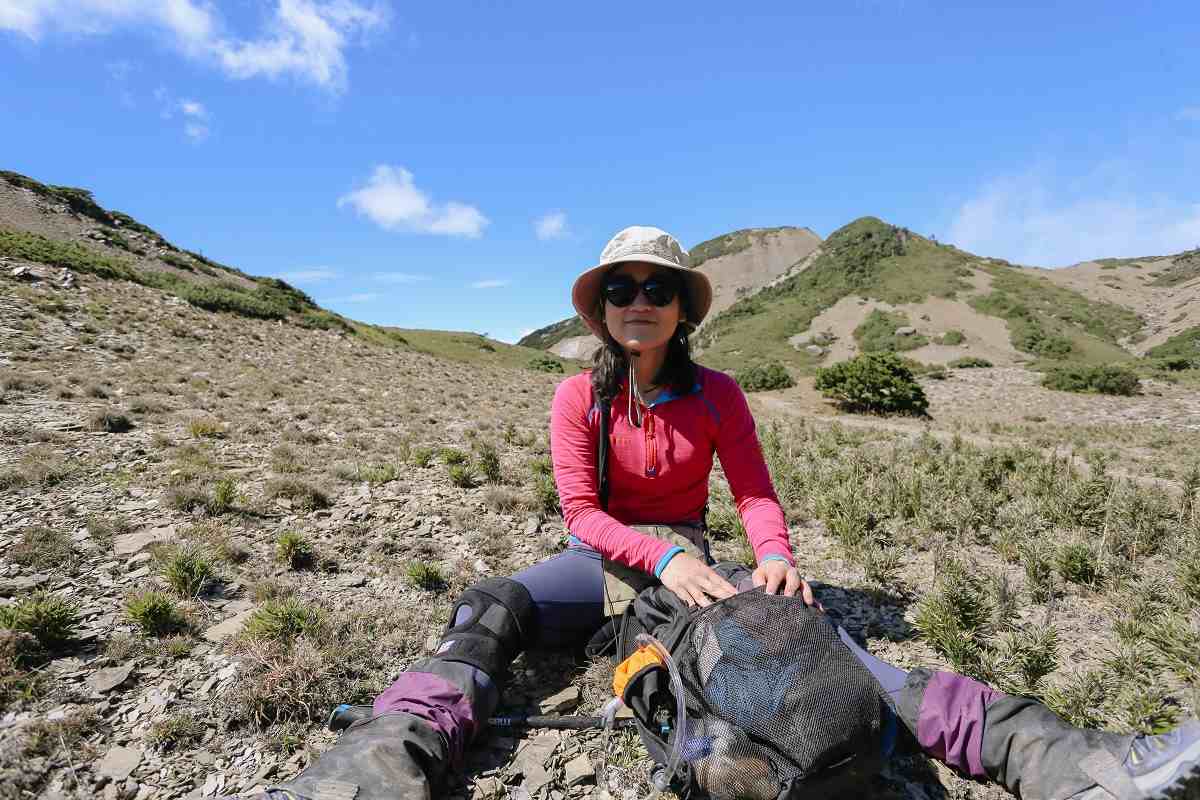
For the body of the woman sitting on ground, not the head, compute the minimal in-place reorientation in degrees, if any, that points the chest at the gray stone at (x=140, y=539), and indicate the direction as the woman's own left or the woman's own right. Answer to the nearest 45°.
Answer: approximately 90° to the woman's own right

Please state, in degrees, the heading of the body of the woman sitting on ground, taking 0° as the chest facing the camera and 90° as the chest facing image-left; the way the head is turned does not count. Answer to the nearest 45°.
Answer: approximately 0°

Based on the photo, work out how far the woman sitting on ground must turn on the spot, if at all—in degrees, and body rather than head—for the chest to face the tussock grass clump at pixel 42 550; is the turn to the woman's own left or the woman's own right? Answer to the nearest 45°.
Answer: approximately 90° to the woman's own right

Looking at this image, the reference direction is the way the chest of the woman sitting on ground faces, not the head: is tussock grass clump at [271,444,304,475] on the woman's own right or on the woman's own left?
on the woman's own right

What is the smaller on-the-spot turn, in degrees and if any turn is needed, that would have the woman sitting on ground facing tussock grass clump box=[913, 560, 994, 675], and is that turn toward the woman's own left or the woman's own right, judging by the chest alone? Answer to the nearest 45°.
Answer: approximately 135° to the woman's own left

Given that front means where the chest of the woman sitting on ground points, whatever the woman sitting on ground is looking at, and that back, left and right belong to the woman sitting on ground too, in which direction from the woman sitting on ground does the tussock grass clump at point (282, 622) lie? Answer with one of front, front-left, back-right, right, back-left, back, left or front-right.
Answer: right

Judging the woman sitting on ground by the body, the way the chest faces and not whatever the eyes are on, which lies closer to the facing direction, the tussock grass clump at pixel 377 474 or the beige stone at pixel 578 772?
the beige stone

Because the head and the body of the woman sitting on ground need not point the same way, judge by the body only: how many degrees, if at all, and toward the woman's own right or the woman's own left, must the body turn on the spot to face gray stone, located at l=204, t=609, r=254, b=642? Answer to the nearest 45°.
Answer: approximately 90° to the woman's own right

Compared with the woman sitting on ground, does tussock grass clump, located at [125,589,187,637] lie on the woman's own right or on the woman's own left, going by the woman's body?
on the woman's own right

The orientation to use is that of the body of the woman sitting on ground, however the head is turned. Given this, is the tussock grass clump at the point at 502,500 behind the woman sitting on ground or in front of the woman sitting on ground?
behind

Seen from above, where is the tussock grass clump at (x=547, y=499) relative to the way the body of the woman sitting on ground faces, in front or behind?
behind

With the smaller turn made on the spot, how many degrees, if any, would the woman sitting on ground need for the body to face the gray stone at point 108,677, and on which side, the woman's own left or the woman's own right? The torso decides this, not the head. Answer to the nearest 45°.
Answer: approximately 90° to the woman's own right
